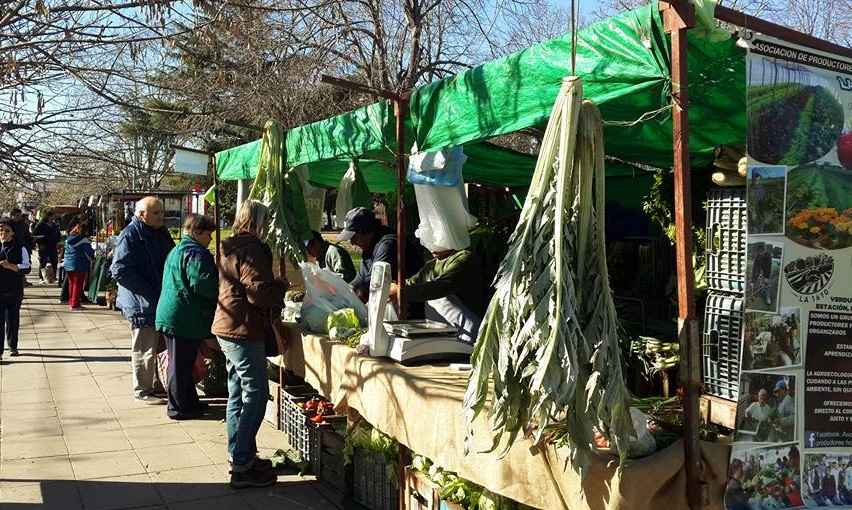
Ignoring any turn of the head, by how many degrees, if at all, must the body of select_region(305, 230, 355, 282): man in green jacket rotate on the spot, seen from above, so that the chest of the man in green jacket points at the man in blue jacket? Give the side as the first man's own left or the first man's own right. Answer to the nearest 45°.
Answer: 0° — they already face them

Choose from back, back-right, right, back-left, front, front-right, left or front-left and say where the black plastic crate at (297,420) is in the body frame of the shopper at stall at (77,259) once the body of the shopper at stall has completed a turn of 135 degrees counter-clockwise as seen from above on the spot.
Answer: left

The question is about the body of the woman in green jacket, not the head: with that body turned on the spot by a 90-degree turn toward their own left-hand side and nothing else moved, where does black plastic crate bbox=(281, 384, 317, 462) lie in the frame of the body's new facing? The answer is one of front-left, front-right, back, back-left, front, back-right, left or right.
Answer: back-right

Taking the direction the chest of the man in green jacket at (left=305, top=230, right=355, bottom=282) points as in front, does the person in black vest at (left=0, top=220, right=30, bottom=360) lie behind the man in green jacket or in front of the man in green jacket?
in front

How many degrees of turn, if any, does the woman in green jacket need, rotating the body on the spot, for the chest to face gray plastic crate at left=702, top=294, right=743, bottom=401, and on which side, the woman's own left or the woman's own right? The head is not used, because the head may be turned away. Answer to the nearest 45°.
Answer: approximately 45° to the woman's own right

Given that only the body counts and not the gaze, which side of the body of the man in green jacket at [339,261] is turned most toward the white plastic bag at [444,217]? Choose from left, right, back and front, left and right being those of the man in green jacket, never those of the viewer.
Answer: left

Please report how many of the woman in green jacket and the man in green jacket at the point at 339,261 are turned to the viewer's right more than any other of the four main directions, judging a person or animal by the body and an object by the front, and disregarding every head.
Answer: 1

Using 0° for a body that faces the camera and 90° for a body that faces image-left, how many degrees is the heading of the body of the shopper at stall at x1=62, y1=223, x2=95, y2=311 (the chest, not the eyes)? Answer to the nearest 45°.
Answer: approximately 225°

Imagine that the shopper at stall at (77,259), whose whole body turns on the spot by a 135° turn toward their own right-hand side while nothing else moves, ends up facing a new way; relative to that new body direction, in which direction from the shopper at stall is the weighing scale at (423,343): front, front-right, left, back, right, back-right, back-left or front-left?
front

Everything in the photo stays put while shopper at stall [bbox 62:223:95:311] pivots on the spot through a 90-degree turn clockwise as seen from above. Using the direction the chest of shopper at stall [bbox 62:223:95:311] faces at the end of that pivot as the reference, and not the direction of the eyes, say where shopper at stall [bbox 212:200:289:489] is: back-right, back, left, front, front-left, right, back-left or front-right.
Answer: front-right

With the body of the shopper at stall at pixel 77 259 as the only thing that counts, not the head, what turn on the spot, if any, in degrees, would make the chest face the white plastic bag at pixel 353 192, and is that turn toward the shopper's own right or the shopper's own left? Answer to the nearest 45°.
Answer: approximately 135° to the shopper's own right

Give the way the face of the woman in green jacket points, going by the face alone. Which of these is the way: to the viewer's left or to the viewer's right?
to the viewer's right

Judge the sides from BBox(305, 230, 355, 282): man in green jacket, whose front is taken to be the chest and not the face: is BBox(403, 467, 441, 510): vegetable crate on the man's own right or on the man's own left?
on the man's own left

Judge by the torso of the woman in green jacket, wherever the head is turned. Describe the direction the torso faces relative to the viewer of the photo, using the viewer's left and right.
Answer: facing to the right of the viewer

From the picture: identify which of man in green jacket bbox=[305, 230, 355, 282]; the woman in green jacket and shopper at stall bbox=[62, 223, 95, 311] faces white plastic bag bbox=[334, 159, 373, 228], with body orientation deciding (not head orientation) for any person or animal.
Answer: the woman in green jacket

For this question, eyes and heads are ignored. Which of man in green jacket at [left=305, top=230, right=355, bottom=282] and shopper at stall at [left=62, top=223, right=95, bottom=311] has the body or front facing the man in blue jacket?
the man in green jacket

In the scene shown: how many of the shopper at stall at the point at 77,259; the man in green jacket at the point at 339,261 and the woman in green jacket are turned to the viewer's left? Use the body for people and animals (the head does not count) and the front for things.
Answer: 1

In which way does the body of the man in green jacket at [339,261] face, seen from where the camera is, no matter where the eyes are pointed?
to the viewer's left
